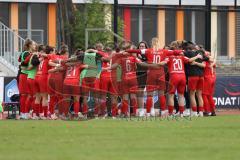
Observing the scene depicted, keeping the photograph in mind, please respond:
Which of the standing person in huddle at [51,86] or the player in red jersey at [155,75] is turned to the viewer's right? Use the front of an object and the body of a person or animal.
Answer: the standing person in huddle

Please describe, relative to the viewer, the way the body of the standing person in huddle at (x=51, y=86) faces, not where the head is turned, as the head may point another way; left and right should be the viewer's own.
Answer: facing to the right of the viewer

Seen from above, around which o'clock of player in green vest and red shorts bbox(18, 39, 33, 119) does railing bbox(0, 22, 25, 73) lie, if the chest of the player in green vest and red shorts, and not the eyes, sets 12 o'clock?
The railing is roughly at 9 o'clock from the player in green vest and red shorts.

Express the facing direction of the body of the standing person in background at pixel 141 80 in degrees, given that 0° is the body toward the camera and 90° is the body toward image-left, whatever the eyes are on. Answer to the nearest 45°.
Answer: approximately 0°

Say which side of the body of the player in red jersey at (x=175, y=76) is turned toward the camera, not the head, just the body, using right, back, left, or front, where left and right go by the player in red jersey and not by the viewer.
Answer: back

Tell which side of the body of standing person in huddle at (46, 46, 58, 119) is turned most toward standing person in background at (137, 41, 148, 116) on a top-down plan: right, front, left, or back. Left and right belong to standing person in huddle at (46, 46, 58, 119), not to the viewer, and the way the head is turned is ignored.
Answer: front

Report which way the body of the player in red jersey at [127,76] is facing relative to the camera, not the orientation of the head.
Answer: away from the camera

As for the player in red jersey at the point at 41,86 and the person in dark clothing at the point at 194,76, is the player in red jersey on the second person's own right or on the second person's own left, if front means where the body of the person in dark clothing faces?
on the second person's own left

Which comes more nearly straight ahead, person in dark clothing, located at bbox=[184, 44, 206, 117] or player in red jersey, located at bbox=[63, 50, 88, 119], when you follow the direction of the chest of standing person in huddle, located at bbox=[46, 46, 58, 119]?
the person in dark clothing

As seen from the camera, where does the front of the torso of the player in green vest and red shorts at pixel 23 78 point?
to the viewer's right

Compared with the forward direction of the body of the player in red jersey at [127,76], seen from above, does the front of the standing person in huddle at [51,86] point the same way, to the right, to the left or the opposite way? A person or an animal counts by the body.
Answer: to the right

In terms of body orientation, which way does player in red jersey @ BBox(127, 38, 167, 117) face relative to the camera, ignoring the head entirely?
away from the camera

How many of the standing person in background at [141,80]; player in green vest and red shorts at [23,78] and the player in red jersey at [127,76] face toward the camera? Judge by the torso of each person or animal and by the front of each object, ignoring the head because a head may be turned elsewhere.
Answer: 1

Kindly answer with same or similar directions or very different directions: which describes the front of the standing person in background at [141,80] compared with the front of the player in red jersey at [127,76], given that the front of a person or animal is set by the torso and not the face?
very different directions

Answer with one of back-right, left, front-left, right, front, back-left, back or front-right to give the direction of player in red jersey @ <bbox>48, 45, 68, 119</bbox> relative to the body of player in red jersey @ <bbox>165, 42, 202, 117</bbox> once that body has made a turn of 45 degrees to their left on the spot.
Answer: front-left
